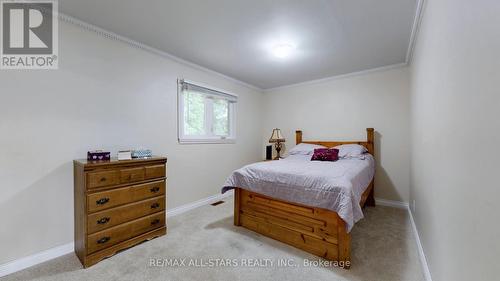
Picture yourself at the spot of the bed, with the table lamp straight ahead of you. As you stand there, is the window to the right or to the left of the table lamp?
left

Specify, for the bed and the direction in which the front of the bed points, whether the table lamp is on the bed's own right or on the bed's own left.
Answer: on the bed's own right

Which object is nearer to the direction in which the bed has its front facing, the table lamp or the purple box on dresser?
the purple box on dresser

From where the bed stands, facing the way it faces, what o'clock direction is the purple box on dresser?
The purple box on dresser is roughly at 1 o'clock from the bed.

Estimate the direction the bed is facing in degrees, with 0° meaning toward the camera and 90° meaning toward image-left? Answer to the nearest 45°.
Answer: approximately 45°

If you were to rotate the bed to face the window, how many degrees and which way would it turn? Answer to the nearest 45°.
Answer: approximately 90° to its right
